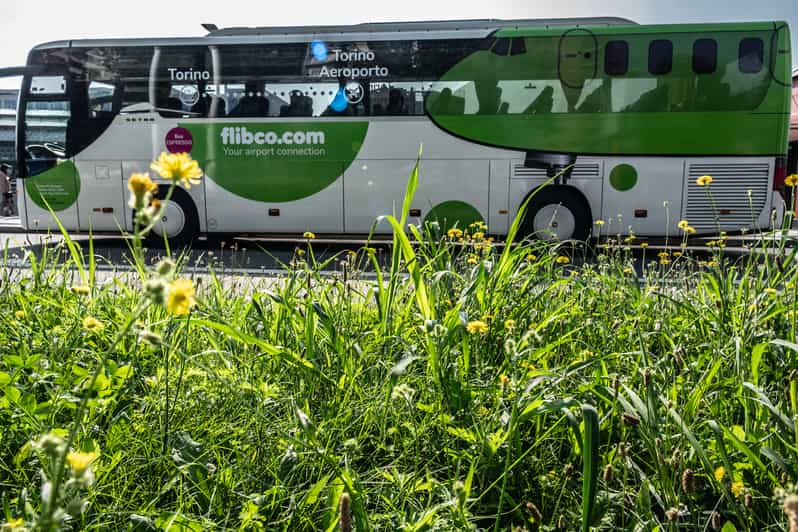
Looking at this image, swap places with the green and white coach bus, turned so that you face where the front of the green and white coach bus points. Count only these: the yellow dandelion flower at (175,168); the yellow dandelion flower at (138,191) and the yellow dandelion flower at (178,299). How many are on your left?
3

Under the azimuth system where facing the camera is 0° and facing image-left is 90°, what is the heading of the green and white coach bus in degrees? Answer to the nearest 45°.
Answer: approximately 90°

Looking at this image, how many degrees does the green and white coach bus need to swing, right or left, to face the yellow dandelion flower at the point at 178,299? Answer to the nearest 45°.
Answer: approximately 90° to its left

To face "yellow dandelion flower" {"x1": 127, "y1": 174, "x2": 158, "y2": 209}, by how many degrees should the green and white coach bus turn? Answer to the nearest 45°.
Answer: approximately 90° to its left

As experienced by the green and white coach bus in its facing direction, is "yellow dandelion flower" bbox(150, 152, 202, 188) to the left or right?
on its left
